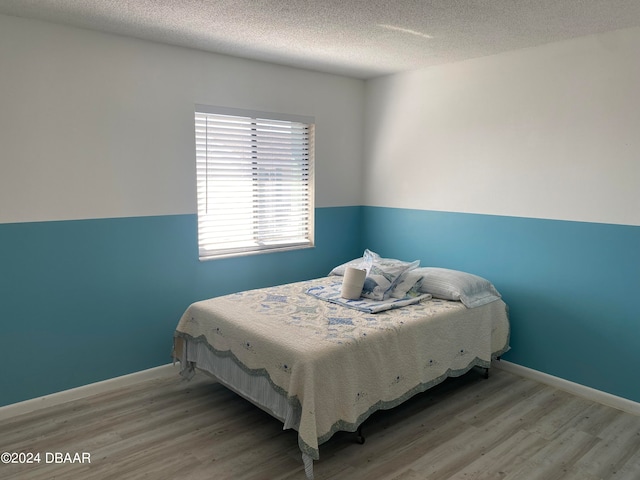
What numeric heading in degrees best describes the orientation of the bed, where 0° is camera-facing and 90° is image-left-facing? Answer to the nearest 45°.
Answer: approximately 45°

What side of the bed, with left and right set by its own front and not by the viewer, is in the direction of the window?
right
